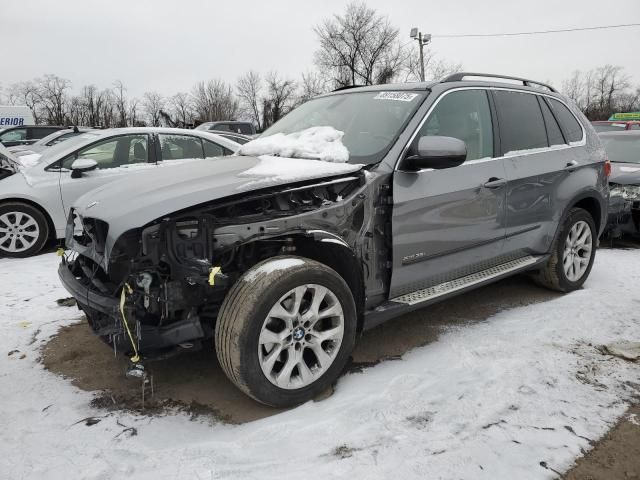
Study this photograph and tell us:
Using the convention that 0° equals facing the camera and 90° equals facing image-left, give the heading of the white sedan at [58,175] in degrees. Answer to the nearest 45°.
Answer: approximately 90°

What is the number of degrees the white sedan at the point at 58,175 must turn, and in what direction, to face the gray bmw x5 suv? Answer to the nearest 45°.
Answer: approximately 90° to its left

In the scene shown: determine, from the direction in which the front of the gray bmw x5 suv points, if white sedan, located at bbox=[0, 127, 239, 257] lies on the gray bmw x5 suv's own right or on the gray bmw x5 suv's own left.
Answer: on the gray bmw x5 suv's own right

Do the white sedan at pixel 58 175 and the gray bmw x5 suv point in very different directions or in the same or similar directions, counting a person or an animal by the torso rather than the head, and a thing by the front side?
same or similar directions

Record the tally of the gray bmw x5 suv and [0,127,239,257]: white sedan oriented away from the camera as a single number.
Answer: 0

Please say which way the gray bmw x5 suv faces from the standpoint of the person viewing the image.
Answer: facing the viewer and to the left of the viewer
